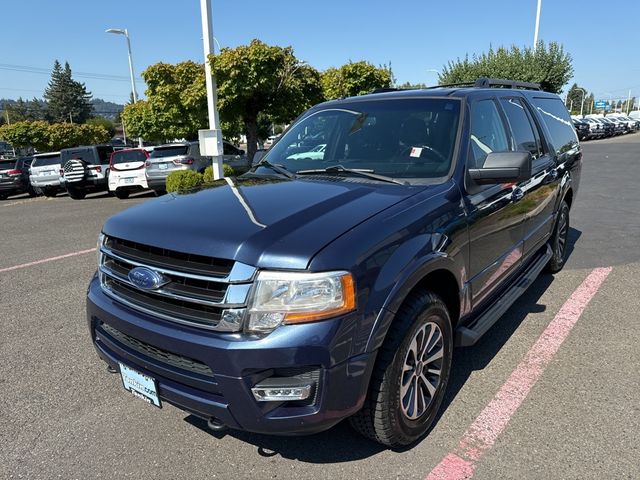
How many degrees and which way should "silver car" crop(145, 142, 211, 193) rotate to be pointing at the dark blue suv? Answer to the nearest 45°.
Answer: approximately 135° to its right

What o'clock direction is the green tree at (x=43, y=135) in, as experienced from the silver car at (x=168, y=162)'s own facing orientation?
The green tree is roughly at 10 o'clock from the silver car.

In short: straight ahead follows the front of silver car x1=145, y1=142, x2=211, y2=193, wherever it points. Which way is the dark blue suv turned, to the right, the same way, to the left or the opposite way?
the opposite way

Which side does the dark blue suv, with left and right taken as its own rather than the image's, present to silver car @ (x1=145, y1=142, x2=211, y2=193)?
right

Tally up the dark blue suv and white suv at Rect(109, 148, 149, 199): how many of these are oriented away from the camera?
1

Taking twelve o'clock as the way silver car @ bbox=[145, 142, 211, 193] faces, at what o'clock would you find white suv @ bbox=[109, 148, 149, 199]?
The white suv is roughly at 9 o'clock from the silver car.

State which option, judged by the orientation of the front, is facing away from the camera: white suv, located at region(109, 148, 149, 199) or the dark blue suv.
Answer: the white suv

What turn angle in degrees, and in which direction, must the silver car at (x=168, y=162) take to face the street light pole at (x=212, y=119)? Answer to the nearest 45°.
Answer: approximately 135° to its right

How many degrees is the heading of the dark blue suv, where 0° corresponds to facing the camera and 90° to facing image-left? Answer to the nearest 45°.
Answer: approximately 45°

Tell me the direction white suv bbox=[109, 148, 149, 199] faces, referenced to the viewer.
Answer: facing away from the viewer

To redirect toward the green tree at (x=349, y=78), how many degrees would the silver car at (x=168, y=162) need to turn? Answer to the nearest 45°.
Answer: approximately 45° to its right

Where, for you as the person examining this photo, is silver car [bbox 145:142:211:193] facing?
facing away from the viewer and to the right of the viewer

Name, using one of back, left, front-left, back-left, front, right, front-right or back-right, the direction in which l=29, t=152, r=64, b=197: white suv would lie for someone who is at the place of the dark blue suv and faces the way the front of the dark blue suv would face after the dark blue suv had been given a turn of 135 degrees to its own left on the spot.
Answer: back-left

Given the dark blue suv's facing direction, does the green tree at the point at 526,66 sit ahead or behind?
behind
